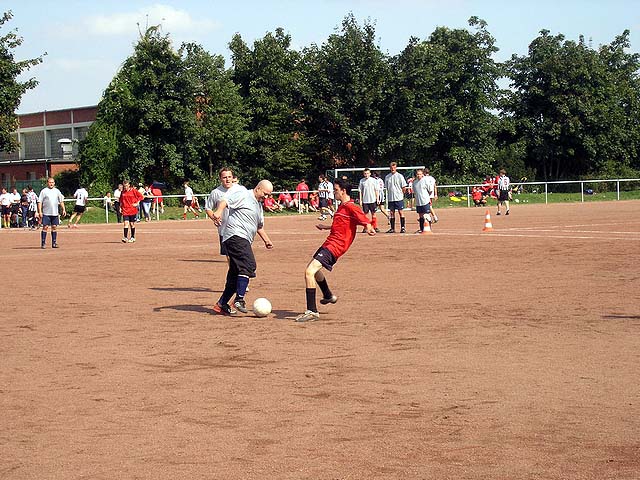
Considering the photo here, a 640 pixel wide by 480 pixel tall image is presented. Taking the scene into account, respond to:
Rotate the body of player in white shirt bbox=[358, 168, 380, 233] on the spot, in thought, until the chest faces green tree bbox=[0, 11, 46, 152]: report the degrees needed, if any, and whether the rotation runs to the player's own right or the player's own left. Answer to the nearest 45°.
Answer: approximately 135° to the player's own right

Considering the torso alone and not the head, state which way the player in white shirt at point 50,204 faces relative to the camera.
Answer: toward the camera

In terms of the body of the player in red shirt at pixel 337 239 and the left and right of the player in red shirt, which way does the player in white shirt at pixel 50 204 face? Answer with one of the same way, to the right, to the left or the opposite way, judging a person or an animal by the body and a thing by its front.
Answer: to the left

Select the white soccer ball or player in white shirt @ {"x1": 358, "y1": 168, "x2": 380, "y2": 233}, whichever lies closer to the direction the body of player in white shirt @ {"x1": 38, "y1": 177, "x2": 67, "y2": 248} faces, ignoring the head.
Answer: the white soccer ball

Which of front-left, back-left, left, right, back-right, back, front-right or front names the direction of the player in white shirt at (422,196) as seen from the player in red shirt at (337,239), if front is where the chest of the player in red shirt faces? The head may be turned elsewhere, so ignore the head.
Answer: right

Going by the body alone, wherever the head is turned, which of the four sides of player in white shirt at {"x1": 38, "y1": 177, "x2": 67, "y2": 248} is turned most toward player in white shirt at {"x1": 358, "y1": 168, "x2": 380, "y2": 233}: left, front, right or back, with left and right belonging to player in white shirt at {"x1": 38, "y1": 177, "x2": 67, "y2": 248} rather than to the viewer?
left

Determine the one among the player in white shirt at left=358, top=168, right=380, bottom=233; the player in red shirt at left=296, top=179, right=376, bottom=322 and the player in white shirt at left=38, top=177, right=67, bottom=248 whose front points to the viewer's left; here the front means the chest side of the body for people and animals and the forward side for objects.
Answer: the player in red shirt

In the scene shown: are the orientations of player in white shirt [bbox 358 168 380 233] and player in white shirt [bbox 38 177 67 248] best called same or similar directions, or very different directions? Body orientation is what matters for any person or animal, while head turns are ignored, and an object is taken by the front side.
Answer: same or similar directions

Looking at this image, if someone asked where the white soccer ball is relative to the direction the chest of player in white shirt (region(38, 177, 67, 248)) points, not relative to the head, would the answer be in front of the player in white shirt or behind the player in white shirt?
in front

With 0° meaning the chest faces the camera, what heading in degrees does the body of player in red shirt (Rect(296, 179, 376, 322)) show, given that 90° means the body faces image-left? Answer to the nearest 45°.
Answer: approximately 90°

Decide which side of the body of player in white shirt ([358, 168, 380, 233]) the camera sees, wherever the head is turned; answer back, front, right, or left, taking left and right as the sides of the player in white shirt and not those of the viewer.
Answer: front

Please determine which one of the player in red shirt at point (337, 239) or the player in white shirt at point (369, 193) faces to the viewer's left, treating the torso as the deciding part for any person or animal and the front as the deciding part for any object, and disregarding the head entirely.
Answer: the player in red shirt

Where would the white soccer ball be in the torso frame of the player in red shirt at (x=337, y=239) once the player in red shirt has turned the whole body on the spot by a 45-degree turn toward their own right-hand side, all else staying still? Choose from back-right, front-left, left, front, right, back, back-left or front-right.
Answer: front-left

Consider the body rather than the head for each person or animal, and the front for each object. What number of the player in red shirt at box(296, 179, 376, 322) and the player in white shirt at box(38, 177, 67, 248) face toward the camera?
1

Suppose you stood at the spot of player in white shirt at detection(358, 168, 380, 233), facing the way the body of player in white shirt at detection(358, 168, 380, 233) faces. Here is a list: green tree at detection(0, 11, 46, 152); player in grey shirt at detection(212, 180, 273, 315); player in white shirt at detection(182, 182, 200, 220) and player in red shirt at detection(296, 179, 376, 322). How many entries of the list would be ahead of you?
2

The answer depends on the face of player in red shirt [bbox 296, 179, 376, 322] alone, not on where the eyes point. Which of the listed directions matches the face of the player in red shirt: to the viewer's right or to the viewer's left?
to the viewer's left

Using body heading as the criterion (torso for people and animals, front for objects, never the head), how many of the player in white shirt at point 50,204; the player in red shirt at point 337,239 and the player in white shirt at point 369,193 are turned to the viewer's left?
1
